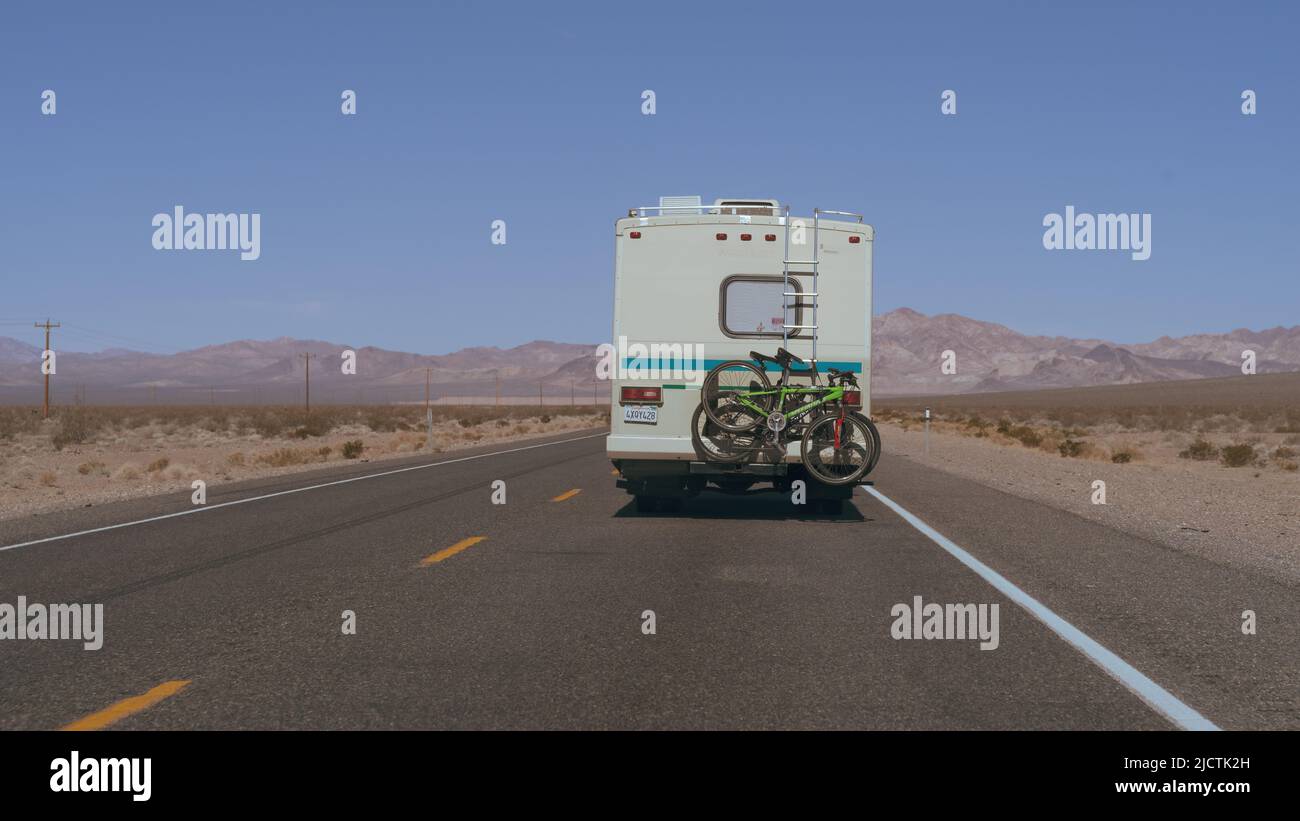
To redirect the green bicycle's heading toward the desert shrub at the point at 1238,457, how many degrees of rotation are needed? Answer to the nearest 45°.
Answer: approximately 45° to its left

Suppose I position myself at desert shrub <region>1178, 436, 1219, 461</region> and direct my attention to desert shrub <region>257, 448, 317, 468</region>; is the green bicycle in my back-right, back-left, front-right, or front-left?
front-left

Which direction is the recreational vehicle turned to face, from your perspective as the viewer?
facing away from the viewer

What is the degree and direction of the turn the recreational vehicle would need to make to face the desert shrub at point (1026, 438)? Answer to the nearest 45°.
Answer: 0° — it already faces it

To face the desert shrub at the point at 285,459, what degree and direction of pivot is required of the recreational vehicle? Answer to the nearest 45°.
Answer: approximately 45° to its left

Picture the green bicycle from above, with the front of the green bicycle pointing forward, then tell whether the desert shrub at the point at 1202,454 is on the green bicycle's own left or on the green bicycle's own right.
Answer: on the green bicycle's own left

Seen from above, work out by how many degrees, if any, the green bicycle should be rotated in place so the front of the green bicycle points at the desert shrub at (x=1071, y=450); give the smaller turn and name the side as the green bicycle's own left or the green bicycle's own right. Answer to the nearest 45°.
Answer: approximately 90° to the green bicycle's own left

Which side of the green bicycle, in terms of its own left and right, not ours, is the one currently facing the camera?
right
